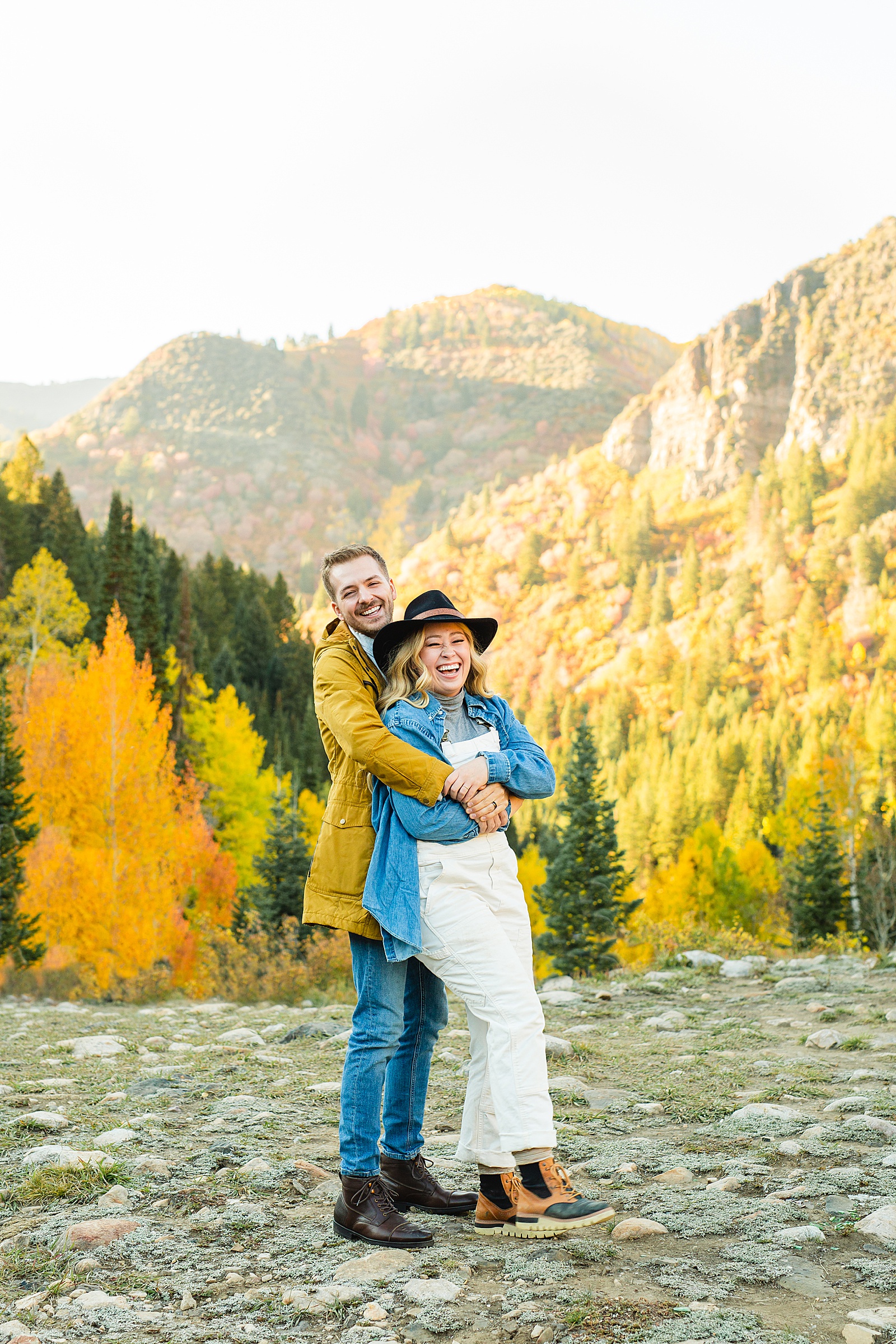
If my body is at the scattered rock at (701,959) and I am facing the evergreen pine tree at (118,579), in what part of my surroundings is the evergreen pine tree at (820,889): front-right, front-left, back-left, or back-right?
front-right

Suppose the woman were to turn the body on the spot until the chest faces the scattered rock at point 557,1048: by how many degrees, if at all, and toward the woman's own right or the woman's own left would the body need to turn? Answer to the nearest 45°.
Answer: approximately 135° to the woman's own left

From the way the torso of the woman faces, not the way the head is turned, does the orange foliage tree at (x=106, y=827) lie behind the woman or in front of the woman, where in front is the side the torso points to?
behind

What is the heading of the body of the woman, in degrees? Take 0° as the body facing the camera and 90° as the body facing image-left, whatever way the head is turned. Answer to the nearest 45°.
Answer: approximately 315°

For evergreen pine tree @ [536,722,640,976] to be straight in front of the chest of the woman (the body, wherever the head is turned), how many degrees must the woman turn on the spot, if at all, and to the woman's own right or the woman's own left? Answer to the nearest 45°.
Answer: approximately 135° to the woman's own left

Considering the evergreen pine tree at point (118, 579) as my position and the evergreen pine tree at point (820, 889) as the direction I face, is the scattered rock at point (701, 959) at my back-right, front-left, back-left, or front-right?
front-right

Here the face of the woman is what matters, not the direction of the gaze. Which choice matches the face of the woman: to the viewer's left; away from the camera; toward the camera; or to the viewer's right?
toward the camera

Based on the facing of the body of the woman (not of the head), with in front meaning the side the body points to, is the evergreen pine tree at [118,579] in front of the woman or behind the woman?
behind

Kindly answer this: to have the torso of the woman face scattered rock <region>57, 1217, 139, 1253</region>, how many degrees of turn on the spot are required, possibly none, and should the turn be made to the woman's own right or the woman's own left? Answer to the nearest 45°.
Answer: approximately 135° to the woman's own right
